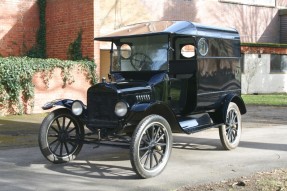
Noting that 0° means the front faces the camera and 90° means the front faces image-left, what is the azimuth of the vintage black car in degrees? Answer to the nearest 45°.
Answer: approximately 45°

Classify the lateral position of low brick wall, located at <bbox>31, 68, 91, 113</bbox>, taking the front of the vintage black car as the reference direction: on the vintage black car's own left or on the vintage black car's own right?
on the vintage black car's own right
